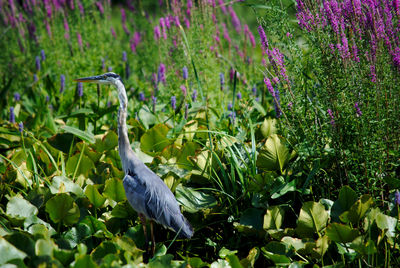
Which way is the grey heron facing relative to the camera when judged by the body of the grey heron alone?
to the viewer's left
